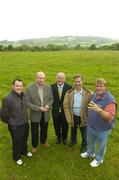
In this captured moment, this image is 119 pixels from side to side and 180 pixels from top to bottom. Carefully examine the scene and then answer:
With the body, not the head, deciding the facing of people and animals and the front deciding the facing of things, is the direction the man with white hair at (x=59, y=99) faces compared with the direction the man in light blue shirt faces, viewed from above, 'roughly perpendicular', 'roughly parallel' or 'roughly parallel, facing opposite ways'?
roughly parallel

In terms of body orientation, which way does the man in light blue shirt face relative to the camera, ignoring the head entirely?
toward the camera

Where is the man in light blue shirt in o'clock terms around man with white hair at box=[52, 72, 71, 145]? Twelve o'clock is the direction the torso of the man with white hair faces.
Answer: The man in light blue shirt is roughly at 10 o'clock from the man with white hair.

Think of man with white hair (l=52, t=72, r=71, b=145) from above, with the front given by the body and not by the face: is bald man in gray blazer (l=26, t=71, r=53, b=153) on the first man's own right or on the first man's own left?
on the first man's own right

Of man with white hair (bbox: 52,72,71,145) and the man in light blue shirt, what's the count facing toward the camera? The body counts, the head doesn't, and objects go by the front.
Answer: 2

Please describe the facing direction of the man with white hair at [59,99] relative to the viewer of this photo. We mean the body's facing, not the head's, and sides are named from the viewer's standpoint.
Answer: facing the viewer

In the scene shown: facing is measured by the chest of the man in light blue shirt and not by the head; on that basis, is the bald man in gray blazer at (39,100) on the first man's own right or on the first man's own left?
on the first man's own right

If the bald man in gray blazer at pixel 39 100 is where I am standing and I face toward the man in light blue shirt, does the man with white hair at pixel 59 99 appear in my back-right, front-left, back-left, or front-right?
front-left

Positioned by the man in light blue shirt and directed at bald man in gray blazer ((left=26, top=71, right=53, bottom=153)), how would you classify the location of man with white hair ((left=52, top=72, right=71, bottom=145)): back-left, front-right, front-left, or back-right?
front-right

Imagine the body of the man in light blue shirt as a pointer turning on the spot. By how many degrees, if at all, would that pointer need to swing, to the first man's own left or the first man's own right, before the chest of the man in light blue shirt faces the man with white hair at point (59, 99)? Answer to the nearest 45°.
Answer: approximately 135° to the first man's own right

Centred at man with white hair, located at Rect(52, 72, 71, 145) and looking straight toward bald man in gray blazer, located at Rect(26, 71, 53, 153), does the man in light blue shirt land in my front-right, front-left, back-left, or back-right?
back-left
